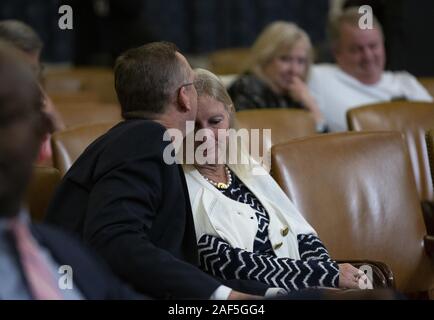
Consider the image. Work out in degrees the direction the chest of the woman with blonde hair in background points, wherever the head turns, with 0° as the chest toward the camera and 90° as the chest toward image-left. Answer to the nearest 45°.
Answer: approximately 315°

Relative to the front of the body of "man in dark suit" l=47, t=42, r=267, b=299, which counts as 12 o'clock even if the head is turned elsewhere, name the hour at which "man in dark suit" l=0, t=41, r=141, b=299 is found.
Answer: "man in dark suit" l=0, t=41, r=141, b=299 is roughly at 5 o'clock from "man in dark suit" l=47, t=42, r=267, b=299.

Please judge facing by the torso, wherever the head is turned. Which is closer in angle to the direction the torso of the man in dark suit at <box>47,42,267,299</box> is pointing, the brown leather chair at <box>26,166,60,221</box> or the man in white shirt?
the man in white shirt

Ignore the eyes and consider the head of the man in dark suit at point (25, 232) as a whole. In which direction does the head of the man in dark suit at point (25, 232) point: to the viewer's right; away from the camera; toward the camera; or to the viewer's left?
to the viewer's right

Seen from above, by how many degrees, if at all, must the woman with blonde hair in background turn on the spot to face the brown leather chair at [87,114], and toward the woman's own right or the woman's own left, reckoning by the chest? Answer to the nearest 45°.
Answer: approximately 90° to the woman's own right

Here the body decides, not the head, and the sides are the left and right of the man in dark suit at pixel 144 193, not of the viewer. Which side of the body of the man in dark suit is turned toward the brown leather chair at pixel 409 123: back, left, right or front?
front

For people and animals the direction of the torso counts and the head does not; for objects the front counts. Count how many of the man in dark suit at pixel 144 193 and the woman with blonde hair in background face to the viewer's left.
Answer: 0

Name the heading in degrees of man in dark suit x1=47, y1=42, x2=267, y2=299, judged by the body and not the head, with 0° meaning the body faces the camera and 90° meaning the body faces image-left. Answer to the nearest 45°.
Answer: approximately 225°

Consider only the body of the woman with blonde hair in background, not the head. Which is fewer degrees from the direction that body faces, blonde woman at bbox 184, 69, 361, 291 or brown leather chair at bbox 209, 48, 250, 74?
the blonde woman

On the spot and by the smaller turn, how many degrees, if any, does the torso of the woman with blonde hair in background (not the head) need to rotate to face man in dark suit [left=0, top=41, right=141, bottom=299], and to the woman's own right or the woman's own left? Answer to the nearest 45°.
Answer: approximately 45° to the woman's own right

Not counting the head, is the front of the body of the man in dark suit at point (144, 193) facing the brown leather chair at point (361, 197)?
yes

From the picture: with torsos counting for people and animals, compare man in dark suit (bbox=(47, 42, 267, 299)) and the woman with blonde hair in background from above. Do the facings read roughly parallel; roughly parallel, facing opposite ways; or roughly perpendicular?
roughly perpendicular
